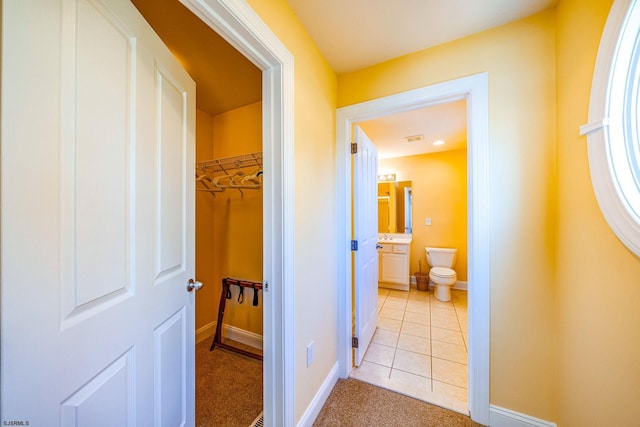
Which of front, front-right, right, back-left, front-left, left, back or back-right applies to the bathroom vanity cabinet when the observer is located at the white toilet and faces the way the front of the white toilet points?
right

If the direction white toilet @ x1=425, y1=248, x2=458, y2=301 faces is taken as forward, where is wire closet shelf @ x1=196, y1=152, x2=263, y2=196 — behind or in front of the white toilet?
in front

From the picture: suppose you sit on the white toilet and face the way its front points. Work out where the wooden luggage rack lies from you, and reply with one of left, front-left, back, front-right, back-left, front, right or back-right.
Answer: front-right

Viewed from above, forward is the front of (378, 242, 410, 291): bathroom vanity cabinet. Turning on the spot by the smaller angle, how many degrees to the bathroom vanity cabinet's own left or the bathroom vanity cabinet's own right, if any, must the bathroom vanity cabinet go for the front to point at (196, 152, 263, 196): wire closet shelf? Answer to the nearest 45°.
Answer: approximately 45° to the bathroom vanity cabinet's own right

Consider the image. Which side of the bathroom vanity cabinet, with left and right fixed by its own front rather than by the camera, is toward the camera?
front

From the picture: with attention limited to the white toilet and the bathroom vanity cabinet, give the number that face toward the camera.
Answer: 2

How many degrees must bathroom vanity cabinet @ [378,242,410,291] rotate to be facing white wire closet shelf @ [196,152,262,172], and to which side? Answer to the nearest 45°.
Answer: approximately 45° to its right

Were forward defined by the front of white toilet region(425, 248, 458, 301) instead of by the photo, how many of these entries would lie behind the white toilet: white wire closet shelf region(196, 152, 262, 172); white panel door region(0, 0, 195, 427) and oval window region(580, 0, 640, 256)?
0

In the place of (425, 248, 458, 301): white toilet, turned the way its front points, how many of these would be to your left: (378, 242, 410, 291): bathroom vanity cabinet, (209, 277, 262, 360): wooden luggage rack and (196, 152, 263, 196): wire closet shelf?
0

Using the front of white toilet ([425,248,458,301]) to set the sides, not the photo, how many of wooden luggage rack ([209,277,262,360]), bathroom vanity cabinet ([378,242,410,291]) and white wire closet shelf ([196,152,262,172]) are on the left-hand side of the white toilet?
0

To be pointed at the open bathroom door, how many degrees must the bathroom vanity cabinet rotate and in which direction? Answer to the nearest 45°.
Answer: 0° — it already faces it

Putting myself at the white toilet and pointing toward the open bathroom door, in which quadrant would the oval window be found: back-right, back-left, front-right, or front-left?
front-left

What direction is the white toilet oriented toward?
toward the camera

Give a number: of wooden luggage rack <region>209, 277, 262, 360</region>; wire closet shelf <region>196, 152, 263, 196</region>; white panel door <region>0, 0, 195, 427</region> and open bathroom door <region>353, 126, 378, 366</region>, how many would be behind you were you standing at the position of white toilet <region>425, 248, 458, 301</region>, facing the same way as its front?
0

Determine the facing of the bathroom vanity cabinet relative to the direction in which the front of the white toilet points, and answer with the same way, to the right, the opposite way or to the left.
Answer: the same way

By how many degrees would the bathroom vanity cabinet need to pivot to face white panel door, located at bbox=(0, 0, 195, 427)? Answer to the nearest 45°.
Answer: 0° — it already faces it

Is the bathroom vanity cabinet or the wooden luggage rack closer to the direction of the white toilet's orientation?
the wooden luggage rack
